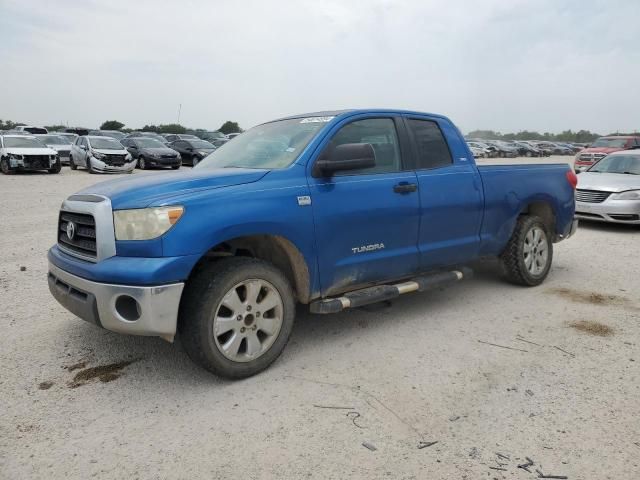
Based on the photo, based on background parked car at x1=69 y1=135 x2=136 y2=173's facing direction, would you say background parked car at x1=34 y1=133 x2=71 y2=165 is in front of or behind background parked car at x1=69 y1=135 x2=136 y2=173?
behind

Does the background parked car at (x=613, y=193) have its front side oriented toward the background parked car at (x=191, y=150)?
no

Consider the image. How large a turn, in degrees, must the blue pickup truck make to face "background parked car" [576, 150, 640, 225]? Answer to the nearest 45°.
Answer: approximately 180°

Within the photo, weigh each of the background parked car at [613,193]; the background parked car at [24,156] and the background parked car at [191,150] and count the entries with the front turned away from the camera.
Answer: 0

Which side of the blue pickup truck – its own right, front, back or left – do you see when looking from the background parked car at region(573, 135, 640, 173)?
back

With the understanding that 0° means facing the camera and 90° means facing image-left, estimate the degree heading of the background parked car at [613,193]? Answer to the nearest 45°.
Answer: approximately 45°

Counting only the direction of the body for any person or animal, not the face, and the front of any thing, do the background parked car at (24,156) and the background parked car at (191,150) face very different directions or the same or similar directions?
same or similar directions

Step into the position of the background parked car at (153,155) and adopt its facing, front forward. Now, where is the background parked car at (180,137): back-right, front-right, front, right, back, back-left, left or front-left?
back-left

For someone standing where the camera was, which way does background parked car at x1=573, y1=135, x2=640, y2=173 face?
facing the viewer and to the left of the viewer

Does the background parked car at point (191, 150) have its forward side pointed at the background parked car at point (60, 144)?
no

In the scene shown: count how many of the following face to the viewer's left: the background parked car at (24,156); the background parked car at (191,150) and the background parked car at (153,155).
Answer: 0

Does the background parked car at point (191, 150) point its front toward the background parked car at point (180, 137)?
no

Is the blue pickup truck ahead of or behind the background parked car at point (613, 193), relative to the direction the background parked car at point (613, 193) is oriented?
ahead

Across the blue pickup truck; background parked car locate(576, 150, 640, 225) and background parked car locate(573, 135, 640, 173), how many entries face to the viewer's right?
0

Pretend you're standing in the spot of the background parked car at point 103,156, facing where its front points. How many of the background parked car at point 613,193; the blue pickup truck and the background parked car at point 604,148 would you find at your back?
0

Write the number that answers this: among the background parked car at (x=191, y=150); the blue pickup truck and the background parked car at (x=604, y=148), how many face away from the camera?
0

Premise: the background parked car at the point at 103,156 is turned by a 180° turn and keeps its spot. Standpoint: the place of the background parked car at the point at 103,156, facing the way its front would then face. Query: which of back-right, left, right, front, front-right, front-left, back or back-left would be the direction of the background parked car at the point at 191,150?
right

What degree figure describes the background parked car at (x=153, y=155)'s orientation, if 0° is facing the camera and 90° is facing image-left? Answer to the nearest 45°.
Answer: approximately 315°

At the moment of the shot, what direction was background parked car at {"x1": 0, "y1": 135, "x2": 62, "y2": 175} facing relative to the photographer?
facing the viewer and to the right of the viewer

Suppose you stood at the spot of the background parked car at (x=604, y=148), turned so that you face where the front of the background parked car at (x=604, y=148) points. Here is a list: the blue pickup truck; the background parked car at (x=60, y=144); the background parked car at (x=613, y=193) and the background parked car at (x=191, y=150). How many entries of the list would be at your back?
0

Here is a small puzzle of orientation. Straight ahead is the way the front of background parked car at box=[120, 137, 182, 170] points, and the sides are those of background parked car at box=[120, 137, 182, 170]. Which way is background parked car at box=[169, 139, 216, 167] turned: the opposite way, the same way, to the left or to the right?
the same way
